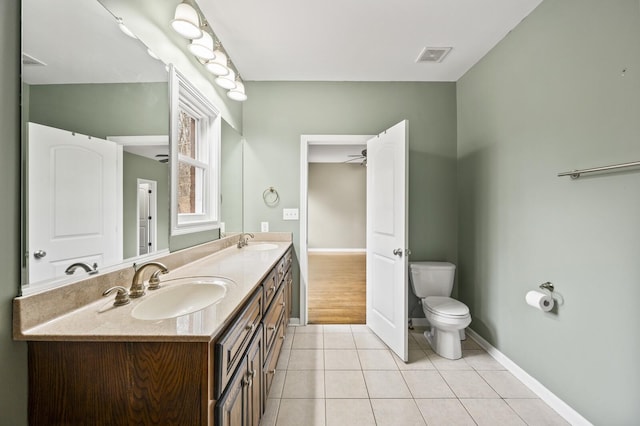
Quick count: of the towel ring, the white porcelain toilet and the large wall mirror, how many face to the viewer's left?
0

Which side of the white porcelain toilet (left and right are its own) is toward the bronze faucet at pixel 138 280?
right

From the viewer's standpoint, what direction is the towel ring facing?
toward the camera

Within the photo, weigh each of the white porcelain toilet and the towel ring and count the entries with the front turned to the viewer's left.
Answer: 0

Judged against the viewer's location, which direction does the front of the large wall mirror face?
facing the viewer and to the right of the viewer

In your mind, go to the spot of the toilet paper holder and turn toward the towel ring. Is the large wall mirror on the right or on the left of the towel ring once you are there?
left

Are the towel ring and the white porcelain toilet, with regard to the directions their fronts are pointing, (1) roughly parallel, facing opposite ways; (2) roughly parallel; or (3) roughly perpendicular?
roughly parallel

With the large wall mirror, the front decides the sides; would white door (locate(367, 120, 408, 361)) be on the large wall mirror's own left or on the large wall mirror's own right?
on the large wall mirror's own left

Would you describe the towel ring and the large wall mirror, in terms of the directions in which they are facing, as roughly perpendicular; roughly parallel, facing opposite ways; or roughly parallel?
roughly perpendicular

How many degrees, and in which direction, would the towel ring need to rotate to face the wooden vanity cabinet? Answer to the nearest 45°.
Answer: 0° — it already faces it

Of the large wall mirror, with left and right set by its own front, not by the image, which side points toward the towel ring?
left

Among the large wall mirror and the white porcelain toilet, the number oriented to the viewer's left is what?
0

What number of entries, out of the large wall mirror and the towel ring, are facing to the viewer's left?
0
